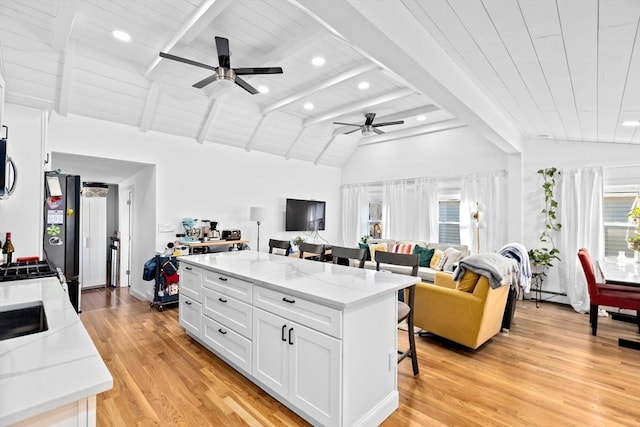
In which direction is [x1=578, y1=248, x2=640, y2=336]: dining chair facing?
to the viewer's right

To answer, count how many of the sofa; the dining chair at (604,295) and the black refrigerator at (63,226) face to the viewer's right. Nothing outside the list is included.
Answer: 2

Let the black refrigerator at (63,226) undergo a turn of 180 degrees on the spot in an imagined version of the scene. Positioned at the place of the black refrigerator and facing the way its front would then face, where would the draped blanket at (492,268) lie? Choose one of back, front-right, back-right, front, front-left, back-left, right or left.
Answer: back-left

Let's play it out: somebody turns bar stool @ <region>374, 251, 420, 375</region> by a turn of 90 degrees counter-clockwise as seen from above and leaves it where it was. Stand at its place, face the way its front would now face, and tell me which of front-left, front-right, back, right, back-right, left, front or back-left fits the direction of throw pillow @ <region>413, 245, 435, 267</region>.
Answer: back-left

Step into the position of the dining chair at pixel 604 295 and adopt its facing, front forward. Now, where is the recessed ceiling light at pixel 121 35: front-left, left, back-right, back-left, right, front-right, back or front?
back-right

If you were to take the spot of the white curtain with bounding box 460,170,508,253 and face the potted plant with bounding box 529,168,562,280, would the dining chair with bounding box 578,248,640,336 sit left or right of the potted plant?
right

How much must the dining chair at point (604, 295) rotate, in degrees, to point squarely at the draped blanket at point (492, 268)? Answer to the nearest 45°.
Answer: approximately 135° to its right

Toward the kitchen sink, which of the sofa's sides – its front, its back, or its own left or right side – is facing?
front

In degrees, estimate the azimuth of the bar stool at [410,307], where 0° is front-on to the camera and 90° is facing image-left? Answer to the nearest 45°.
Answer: approximately 45°

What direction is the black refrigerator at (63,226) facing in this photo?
to the viewer's right

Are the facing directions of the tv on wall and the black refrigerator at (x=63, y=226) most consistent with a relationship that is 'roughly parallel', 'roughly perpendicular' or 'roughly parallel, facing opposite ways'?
roughly perpendicular

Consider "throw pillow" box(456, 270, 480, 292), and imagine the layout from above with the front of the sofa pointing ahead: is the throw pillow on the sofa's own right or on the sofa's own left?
on the sofa's own left

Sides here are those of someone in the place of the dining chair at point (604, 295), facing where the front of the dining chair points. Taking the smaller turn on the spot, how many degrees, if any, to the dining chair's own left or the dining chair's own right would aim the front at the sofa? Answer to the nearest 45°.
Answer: approximately 180°

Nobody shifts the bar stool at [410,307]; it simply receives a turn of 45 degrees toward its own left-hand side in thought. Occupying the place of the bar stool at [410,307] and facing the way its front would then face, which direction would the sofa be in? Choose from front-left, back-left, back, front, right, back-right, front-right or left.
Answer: back

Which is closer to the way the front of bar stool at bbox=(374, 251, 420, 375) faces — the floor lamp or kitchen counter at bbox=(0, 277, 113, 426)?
the kitchen counter

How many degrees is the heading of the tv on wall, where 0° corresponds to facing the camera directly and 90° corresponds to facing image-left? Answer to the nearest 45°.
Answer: approximately 315°

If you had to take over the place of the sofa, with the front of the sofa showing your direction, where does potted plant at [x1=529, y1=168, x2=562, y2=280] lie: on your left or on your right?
on your left
